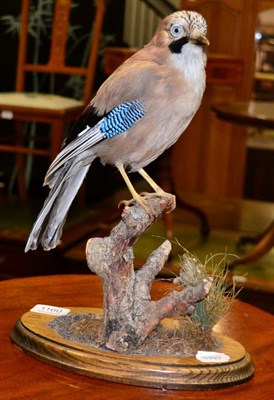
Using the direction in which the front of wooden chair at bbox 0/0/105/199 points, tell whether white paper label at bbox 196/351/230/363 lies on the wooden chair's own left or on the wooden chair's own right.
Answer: on the wooden chair's own left

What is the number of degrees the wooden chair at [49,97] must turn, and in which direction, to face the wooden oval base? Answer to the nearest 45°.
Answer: approximately 45° to its left

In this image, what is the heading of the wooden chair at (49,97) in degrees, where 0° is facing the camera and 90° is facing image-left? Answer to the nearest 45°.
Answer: approximately 45°

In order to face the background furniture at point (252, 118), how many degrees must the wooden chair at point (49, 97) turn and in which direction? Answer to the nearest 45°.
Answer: approximately 90° to its left

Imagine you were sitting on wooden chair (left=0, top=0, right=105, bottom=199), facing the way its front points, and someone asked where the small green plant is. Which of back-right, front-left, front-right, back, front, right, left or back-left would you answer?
front-left

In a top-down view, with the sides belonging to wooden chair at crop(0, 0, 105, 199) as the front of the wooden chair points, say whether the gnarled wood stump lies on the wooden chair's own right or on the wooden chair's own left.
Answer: on the wooden chair's own left

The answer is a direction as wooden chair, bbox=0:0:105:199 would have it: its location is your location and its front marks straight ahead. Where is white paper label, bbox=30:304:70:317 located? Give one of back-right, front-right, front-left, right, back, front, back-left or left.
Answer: front-left

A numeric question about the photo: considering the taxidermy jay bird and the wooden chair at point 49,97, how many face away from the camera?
0

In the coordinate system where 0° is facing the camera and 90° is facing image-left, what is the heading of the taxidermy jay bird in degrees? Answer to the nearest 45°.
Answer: approximately 315°

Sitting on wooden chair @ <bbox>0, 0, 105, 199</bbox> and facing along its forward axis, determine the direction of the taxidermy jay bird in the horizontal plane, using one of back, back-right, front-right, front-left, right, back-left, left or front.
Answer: front-left

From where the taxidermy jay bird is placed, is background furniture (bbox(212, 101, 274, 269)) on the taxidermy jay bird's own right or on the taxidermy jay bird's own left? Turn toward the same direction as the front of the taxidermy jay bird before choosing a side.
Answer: on the taxidermy jay bird's own left

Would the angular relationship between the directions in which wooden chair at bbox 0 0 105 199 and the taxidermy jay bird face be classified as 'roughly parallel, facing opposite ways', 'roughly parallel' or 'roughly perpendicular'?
roughly perpendicular
